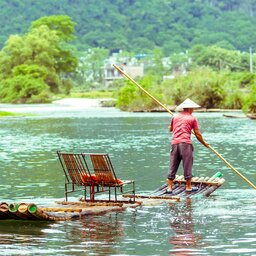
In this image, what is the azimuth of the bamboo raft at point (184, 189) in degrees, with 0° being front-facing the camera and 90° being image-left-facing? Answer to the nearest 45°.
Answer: approximately 225°

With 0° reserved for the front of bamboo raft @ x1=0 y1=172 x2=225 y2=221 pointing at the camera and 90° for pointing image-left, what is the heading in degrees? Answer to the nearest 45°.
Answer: approximately 225°

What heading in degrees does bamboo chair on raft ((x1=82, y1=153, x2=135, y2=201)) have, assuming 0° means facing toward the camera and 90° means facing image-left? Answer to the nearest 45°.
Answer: approximately 225°
